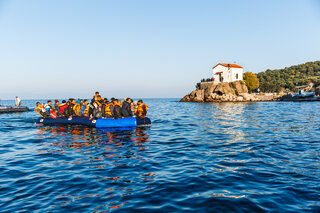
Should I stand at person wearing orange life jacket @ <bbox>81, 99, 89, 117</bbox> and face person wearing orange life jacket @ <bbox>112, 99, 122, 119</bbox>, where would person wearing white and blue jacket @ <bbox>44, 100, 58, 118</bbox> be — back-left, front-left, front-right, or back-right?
back-right
